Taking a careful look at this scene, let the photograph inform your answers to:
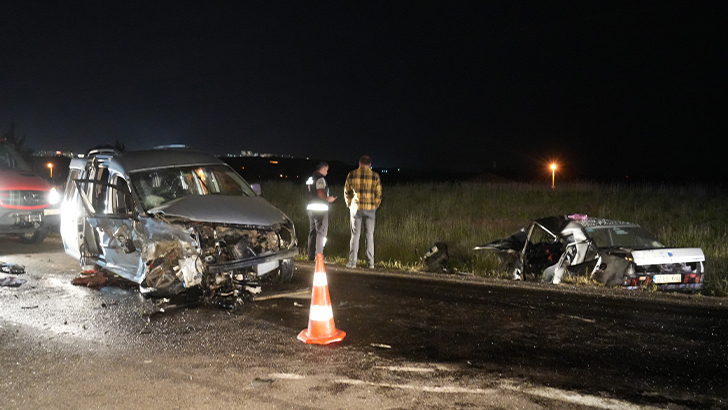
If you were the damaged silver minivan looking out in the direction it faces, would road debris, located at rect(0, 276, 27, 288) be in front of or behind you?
behind

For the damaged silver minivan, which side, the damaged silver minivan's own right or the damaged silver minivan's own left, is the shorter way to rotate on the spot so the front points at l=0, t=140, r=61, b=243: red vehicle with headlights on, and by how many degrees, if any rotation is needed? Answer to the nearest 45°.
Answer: approximately 180°

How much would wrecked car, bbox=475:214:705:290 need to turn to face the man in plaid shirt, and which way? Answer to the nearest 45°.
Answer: approximately 45° to its left

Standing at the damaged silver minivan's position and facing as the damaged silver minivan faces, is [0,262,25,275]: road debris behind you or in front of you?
behind
